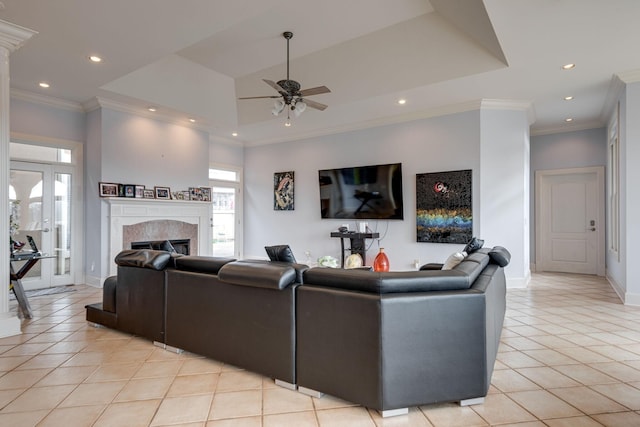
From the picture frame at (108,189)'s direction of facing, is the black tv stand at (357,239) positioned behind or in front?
in front

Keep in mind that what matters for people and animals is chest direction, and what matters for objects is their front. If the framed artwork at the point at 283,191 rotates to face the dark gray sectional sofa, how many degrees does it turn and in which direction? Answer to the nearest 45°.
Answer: approximately 45° to its left

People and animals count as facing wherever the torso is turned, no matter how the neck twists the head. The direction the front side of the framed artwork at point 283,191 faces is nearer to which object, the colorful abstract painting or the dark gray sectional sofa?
the dark gray sectional sofa

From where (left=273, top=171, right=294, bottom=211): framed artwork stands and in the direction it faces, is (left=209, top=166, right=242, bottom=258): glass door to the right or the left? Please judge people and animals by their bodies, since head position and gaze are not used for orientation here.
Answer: on its right

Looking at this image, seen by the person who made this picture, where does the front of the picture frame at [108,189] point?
facing the viewer and to the right of the viewer

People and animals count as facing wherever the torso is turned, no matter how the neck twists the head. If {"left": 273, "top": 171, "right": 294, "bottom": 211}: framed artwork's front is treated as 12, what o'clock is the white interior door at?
The white interior door is roughly at 8 o'clock from the framed artwork.

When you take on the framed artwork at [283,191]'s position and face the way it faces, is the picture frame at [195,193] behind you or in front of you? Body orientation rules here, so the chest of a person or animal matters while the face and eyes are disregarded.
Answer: in front

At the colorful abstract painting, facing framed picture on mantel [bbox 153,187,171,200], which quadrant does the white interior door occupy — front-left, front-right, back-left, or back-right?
back-right

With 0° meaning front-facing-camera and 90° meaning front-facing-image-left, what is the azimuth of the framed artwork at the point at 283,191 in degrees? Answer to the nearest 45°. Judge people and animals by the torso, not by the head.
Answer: approximately 45°

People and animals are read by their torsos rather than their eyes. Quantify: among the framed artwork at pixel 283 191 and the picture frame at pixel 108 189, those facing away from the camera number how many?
0

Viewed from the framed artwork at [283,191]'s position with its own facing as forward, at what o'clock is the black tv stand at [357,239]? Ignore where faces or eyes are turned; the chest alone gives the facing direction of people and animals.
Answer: The black tv stand is roughly at 9 o'clock from the framed artwork.
